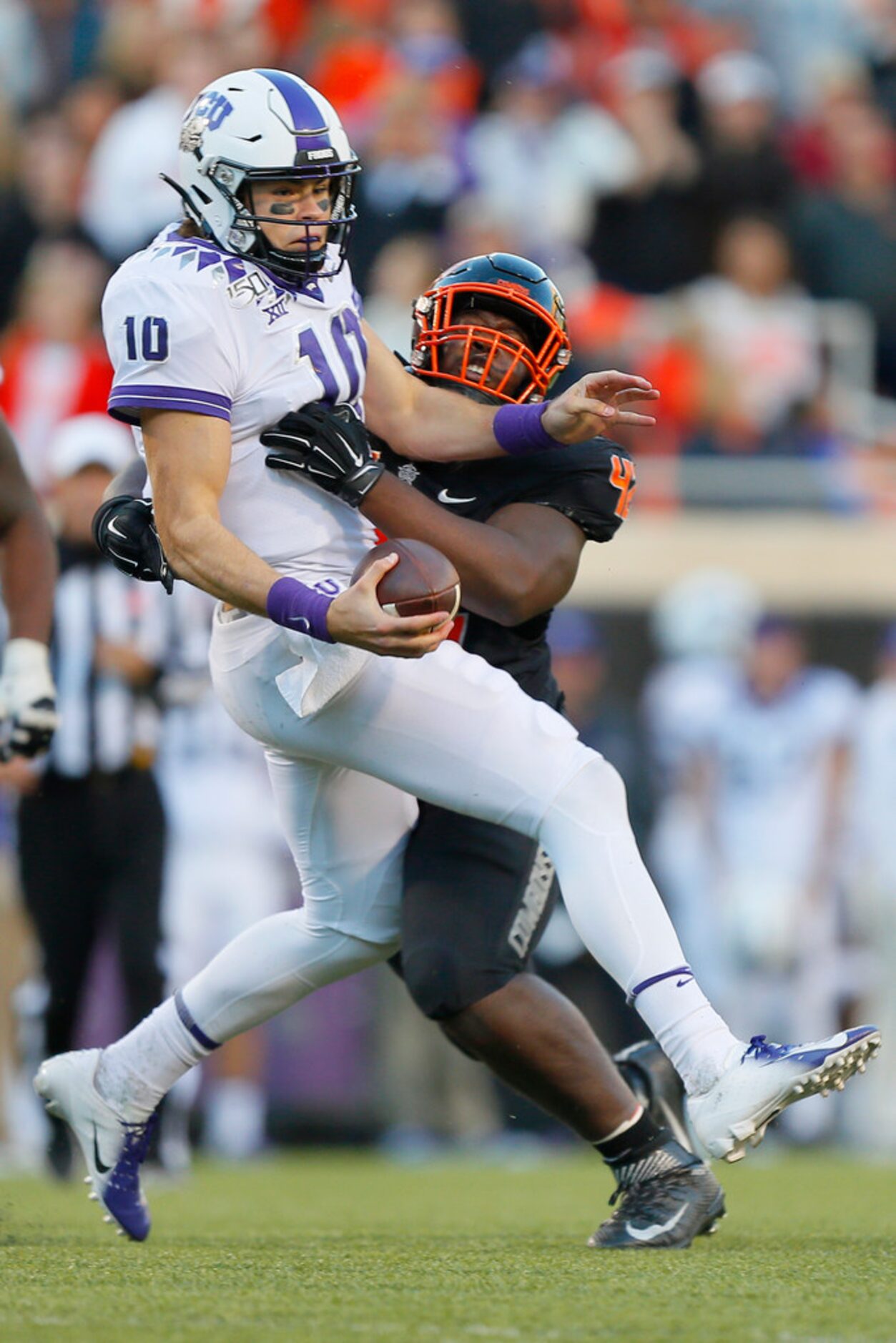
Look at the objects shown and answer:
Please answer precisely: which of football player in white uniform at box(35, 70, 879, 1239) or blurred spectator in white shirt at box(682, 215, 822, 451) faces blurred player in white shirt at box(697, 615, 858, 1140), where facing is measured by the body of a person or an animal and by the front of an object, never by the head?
blurred spectator in white shirt at box(682, 215, 822, 451)

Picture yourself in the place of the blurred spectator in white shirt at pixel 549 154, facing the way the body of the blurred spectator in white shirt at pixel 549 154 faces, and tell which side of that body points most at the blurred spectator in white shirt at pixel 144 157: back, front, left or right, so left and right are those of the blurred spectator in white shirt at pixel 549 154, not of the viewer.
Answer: right

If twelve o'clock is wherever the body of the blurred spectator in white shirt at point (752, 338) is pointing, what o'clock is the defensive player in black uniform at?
The defensive player in black uniform is roughly at 12 o'clock from the blurred spectator in white shirt.
